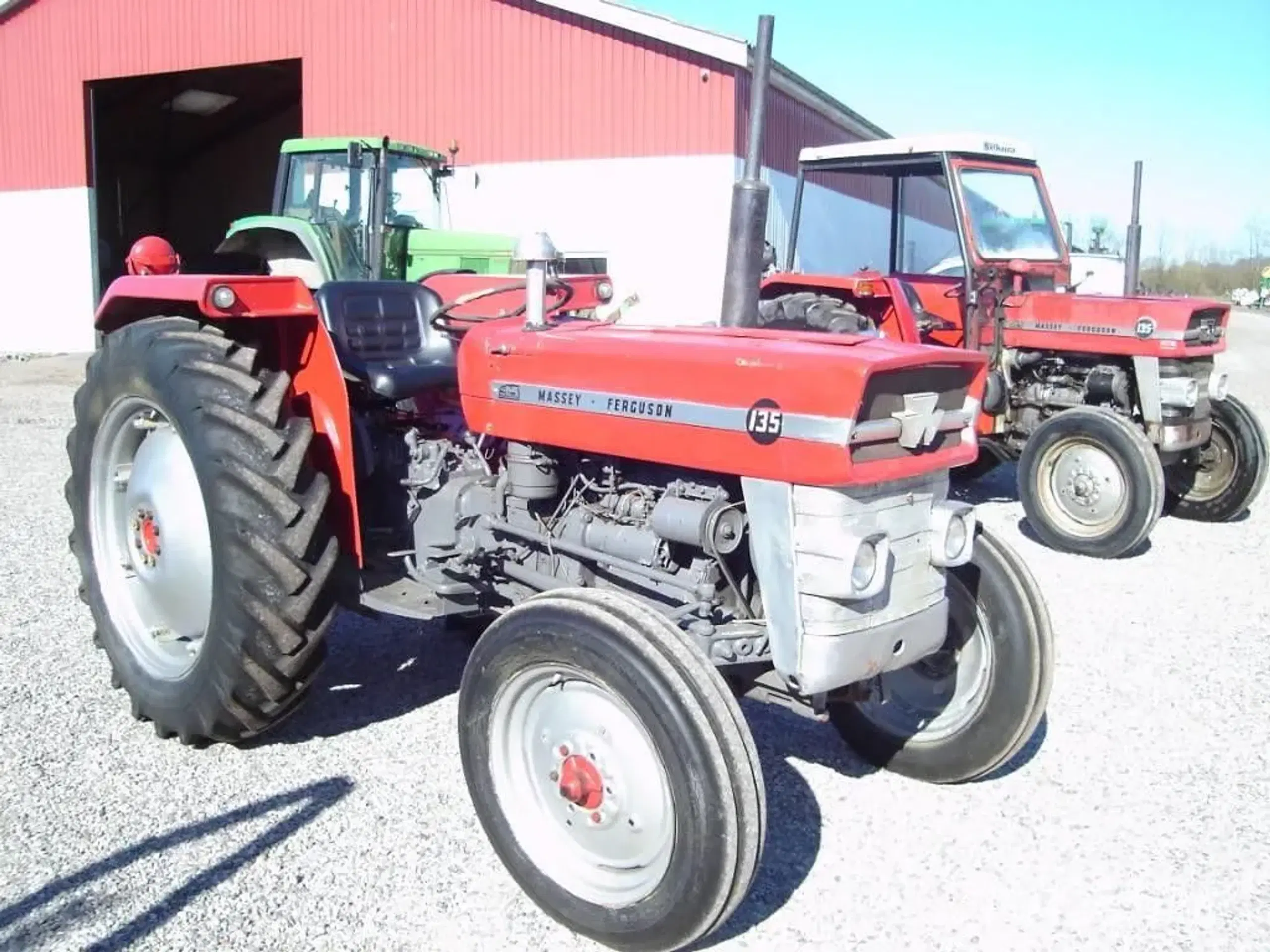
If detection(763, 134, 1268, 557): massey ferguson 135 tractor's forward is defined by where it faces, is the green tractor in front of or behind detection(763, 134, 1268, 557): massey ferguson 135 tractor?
behind

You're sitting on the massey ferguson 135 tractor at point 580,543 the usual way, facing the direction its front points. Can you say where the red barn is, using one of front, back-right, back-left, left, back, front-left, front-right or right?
back-left

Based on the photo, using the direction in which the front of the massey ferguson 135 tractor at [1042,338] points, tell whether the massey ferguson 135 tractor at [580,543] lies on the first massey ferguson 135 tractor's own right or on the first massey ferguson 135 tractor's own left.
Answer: on the first massey ferguson 135 tractor's own right

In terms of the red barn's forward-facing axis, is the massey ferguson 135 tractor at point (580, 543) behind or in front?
in front

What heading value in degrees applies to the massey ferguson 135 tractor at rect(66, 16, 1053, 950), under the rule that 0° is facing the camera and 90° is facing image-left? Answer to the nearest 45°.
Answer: approximately 315°

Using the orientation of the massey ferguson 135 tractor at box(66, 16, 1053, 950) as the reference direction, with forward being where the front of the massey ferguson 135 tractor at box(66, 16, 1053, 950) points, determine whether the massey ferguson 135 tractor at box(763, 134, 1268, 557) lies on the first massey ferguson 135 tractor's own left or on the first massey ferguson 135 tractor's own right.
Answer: on the first massey ferguson 135 tractor's own left

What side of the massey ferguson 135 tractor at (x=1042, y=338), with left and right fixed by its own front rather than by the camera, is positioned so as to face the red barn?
back
